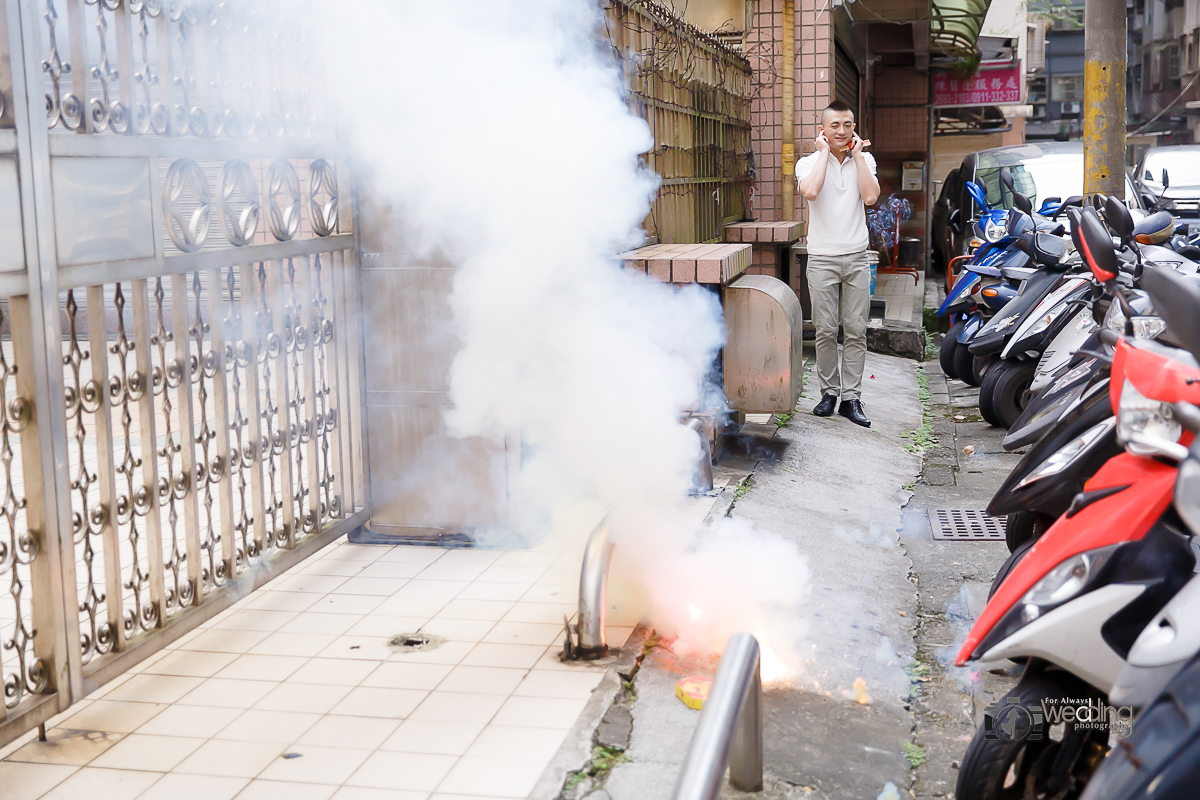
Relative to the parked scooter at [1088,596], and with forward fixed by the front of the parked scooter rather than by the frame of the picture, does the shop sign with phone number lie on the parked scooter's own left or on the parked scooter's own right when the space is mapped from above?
on the parked scooter's own right

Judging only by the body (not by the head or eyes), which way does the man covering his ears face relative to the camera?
toward the camera

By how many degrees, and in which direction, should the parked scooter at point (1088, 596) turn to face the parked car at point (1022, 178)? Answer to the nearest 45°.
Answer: approximately 135° to its right

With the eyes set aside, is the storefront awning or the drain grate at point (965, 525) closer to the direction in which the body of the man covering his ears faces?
the drain grate

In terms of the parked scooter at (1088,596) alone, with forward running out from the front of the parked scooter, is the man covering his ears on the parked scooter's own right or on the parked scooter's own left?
on the parked scooter's own right

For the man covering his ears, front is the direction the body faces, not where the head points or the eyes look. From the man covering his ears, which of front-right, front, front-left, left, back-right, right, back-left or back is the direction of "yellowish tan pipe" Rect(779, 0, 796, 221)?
back

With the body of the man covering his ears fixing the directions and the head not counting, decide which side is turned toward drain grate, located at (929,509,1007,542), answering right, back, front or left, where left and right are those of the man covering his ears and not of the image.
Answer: front

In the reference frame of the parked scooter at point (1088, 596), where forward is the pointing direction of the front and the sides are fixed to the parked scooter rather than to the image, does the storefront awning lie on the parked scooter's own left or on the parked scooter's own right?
on the parked scooter's own right

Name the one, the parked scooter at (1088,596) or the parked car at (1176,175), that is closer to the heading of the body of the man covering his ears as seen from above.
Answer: the parked scooter

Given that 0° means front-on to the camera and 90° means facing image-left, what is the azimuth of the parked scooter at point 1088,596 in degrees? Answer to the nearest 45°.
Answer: approximately 45°

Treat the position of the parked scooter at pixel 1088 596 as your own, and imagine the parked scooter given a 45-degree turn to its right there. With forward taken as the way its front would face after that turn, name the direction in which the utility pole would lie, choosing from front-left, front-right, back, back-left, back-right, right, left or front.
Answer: right

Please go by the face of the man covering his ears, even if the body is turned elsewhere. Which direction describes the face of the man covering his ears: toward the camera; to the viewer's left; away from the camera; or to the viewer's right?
toward the camera

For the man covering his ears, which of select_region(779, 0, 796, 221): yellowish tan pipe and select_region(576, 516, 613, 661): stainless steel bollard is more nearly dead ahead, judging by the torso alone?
the stainless steel bollard

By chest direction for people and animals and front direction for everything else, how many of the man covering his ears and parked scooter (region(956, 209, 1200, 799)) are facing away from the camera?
0

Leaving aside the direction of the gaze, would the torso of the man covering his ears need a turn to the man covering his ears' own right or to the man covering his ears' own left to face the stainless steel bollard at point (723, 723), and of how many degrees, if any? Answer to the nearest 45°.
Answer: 0° — they already face it

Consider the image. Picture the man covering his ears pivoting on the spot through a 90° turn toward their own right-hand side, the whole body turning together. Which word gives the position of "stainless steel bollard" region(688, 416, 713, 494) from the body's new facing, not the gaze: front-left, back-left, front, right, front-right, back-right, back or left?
left

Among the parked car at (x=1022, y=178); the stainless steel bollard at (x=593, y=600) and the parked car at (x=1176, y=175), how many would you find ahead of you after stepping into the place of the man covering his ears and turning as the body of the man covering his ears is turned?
1

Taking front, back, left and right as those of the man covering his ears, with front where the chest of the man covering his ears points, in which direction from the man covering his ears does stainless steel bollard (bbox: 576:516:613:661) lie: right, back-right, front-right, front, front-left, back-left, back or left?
front
